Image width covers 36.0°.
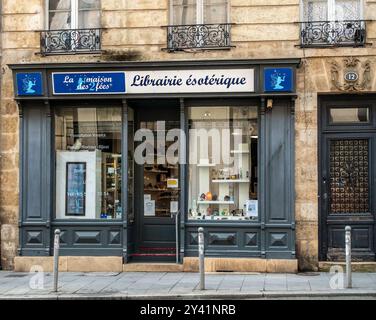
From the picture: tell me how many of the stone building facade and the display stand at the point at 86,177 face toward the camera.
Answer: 2

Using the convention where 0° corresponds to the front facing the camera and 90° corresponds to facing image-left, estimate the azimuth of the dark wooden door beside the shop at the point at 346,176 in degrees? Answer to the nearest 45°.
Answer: approximately 0°

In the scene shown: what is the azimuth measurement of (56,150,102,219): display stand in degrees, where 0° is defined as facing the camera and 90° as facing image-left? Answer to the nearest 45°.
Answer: approximately 0°

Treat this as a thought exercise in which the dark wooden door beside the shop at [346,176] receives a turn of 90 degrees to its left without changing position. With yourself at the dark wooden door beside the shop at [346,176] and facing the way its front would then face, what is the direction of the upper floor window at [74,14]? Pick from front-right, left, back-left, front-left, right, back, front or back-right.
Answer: back
